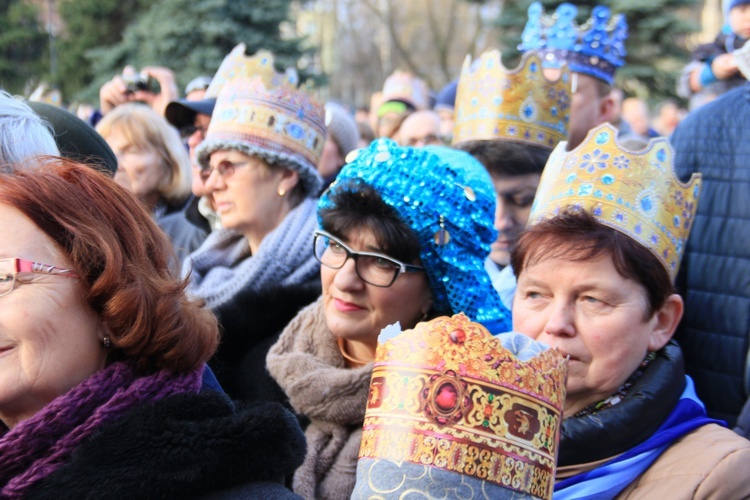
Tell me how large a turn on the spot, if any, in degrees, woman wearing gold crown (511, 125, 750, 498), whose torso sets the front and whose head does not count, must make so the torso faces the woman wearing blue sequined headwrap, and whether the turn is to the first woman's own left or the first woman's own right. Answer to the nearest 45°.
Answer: approximately 45° to the first woman's own right

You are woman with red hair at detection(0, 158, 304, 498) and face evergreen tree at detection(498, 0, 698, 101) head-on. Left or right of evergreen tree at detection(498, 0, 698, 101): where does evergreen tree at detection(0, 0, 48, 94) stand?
left

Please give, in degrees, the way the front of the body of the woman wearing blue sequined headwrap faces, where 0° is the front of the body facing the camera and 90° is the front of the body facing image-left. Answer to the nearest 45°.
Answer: approximately 45°

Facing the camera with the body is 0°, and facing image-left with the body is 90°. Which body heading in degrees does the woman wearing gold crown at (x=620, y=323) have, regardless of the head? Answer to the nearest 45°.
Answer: approximately 45°

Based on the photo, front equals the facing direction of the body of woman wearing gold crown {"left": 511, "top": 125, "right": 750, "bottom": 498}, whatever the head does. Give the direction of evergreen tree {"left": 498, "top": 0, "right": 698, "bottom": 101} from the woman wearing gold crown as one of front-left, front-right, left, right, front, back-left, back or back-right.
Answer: back-right

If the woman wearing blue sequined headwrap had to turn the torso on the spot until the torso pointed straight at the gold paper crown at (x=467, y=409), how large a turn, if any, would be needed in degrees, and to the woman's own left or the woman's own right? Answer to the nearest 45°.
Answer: approximately 45° to the woman's own left

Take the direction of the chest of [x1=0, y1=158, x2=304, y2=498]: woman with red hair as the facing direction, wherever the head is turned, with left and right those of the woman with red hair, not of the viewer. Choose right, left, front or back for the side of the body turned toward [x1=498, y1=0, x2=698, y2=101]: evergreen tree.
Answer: back
